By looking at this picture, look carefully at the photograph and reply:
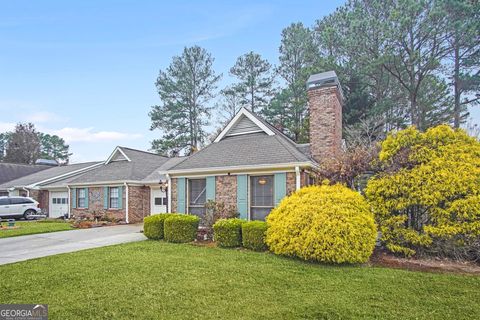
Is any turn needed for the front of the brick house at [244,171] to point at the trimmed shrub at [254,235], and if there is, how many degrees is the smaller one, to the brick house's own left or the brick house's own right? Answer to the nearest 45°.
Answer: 0° — it already faces it

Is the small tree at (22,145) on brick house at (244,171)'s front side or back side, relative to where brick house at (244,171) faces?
on the back side

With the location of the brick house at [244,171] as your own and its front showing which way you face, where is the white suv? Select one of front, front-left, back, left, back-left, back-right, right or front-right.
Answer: back-right

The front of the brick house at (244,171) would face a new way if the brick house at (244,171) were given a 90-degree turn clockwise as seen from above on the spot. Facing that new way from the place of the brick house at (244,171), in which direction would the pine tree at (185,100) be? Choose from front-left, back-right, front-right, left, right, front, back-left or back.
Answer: right

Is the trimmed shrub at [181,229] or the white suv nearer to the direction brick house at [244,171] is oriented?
the trimmed shrub

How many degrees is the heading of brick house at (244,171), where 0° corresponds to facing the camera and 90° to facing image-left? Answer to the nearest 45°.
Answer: approximately 0°
